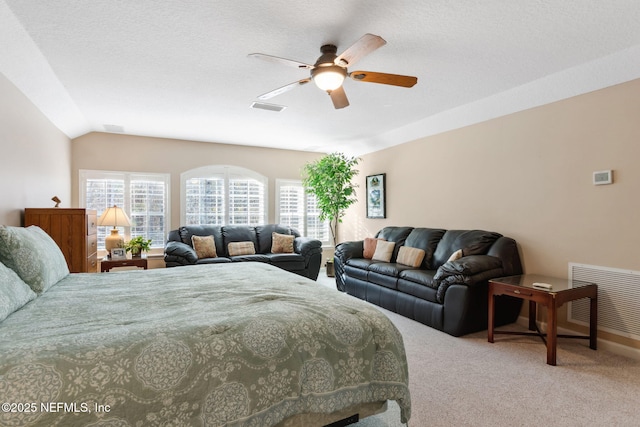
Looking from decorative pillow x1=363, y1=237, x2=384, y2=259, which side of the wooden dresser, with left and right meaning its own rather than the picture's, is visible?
front

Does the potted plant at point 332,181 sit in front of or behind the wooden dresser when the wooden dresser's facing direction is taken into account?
in front

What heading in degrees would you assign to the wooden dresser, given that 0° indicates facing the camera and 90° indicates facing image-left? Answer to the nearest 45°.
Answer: approximately 270°

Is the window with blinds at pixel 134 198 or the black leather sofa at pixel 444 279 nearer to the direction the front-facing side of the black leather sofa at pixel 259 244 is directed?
the black leather sofa

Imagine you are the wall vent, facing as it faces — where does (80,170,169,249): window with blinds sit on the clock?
The window with blinds is roughly at 1 o'clock from the wall vent.

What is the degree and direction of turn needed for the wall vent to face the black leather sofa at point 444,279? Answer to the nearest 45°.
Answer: approximately 45° to its right

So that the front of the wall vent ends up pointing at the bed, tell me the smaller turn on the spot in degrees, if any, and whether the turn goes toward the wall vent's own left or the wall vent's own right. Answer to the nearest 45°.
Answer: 0° — it already faces it

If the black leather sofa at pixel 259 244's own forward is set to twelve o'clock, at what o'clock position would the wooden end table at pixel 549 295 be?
The wooden end table is roughly at 11 o'clock from the black leather sofa.

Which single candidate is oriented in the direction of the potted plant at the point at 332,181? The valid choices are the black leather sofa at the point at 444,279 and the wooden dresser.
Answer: the wooden dresser

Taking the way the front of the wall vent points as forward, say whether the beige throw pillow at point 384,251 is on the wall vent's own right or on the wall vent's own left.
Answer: on the wall vent's own right

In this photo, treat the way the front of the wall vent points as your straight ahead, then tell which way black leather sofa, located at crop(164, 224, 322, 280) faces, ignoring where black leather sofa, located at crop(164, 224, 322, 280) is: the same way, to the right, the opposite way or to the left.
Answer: to the left

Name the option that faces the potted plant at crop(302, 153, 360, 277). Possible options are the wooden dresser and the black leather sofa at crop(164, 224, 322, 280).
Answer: the wooden dresser

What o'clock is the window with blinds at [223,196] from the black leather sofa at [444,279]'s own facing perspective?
The window with blinds is roughly at 2 o'clock from the black leather sofa.

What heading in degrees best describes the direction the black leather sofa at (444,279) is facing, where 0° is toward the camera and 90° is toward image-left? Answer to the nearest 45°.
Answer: approximately 45°
